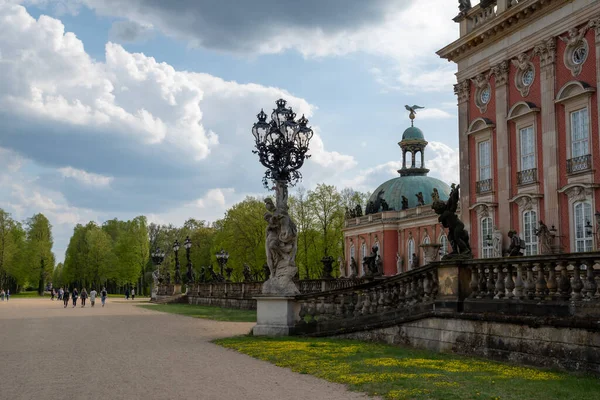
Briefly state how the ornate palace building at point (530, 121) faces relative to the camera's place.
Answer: facing the viewer and to the left of the viewer

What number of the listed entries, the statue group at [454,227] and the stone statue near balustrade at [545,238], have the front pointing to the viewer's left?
2

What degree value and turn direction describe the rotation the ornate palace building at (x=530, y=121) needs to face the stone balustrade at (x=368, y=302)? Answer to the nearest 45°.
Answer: approximately 45° to its left

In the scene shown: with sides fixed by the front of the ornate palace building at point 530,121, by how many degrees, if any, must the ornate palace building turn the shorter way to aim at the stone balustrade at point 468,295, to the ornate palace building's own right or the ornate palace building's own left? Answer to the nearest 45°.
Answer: approximately 45° to the ornate palace building's own left

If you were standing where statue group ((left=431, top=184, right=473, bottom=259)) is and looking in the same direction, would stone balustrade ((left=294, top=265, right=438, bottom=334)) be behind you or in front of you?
in front

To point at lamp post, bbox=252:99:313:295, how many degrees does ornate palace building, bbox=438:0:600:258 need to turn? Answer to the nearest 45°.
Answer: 0° — it already faces it

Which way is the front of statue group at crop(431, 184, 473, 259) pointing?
to the viewer's left

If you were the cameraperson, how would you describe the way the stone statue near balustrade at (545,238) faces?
facing to the left of the viewer
